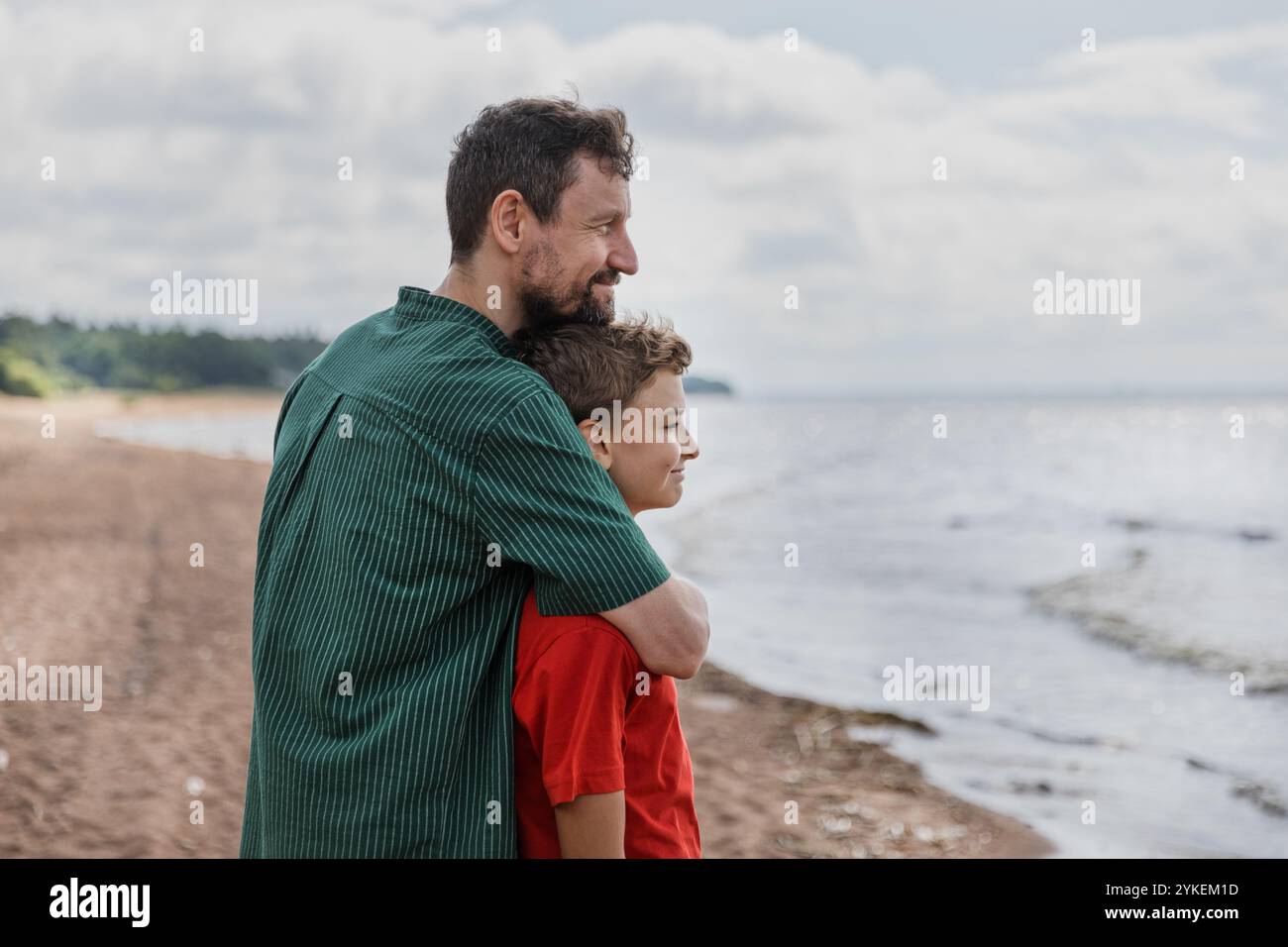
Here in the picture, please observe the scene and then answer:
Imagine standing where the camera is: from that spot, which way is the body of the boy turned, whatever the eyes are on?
to the viewer's right

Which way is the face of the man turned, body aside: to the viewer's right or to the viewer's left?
to the viewer's right

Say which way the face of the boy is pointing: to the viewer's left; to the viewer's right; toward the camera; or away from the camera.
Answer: to the viewer's right

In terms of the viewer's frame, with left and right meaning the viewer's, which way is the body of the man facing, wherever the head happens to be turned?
facing away from the viewer and to the right of the viewer
